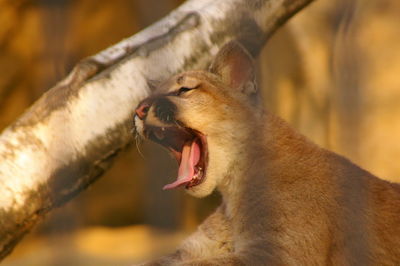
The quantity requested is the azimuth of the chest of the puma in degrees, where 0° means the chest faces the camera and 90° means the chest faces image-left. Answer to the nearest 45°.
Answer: approximately 90°
